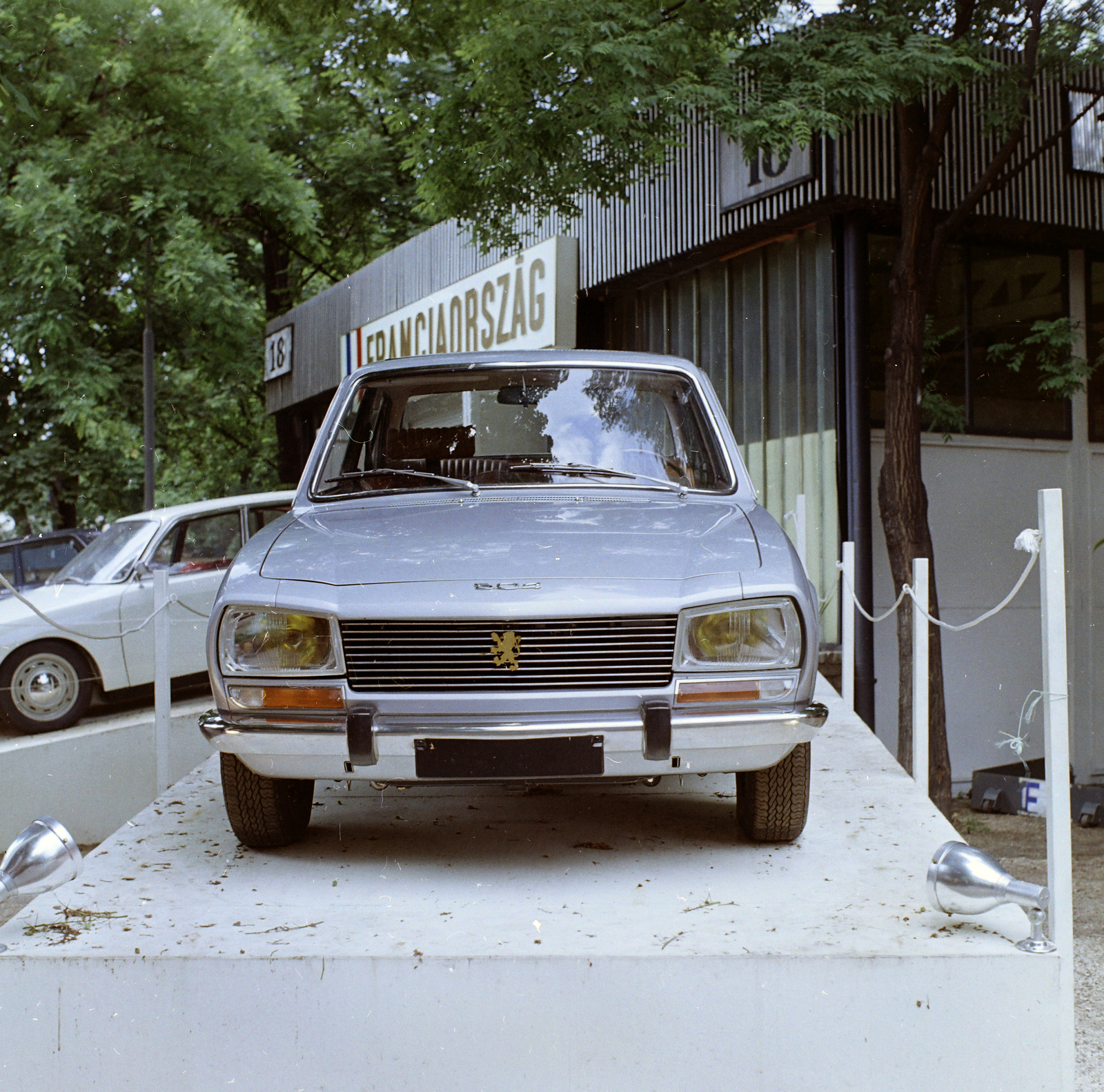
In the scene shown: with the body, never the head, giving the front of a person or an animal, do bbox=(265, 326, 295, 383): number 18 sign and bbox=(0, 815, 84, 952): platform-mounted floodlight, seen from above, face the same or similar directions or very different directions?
very different directions

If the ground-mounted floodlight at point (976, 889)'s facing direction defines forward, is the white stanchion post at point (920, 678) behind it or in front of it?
in front

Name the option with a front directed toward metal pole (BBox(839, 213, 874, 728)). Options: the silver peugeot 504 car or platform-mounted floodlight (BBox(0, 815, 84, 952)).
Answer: the platform-mounted floodlight

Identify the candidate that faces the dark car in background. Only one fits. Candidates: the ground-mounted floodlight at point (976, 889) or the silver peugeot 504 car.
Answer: the ground-mounted floodlight

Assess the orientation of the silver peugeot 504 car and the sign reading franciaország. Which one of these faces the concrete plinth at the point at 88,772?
the sign reading franciaország

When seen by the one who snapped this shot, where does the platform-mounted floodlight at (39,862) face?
facing away from the viewer and to the right of the viewer

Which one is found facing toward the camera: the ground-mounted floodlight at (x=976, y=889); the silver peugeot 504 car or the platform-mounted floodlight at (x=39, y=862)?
the silver peugeot 504 car

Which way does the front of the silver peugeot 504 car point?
toward the camera

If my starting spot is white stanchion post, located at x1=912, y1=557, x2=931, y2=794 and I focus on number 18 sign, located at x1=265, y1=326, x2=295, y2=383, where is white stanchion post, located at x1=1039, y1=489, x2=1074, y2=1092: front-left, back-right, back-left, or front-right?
back-left

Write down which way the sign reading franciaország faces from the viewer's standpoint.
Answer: facing the viewer and to the left of the viewer

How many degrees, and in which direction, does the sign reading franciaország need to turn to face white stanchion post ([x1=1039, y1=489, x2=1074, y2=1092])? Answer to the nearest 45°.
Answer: approximately 45° to its left

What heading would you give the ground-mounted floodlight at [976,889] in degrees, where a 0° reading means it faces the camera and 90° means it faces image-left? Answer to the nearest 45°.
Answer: approximately 135°

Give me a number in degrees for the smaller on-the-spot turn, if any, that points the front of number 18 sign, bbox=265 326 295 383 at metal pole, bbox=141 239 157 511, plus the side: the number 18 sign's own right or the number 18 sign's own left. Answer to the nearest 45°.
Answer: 0° — it already faces it

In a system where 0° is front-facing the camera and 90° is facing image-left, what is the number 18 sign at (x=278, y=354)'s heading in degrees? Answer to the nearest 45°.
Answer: approximately 45°
